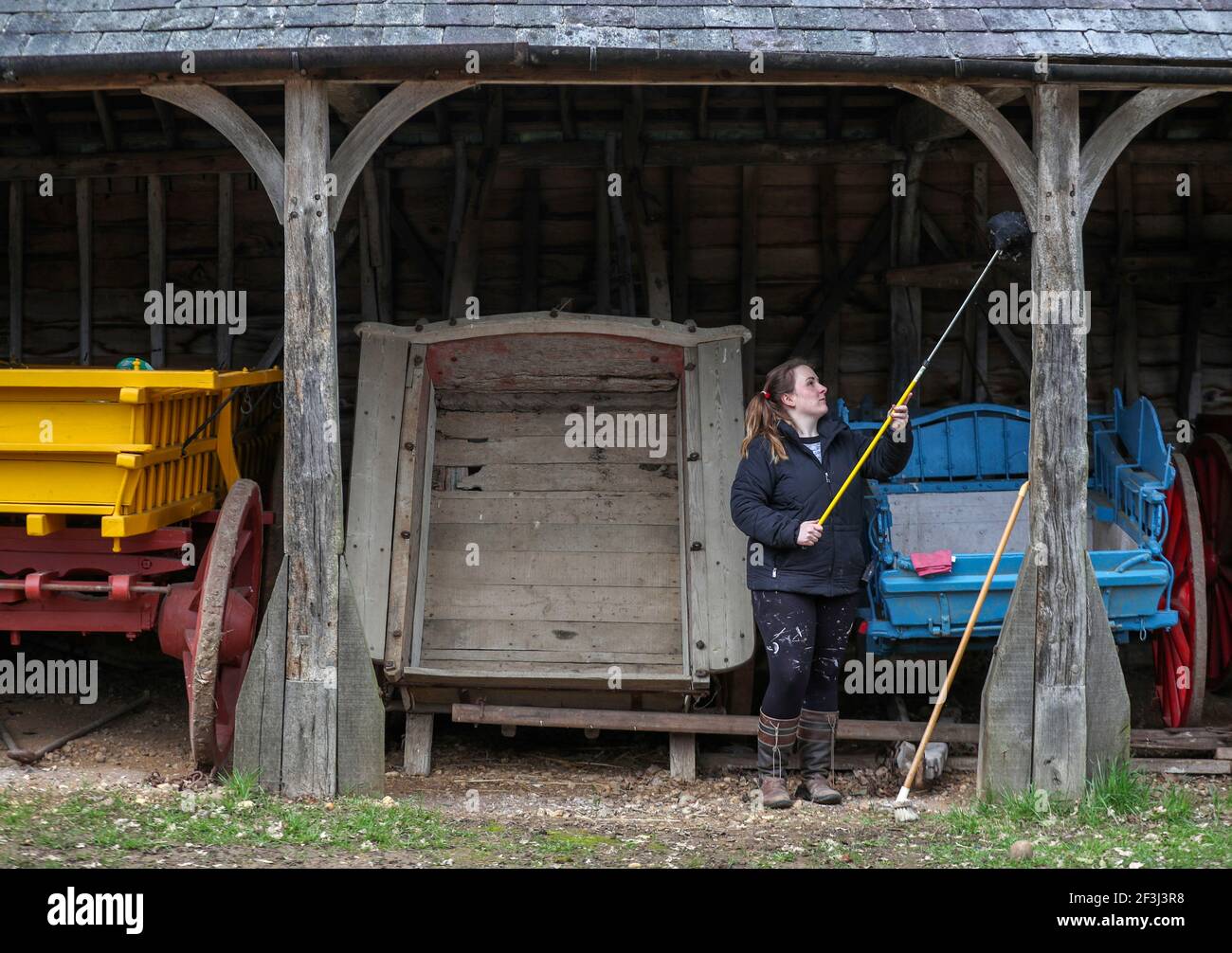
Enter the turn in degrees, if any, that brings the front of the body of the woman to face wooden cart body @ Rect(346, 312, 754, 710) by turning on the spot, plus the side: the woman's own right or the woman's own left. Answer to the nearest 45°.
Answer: approximately 180°

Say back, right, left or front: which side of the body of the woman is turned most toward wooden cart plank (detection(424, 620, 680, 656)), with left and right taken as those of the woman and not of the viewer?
back

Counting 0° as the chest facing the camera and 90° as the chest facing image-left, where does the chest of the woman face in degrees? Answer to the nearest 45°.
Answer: approximately 315°
